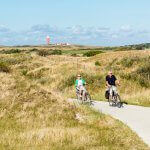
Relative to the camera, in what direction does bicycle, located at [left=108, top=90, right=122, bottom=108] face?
facing the viewer and to the right of the viewer

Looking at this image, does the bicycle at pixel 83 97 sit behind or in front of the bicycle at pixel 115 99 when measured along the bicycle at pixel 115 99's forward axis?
behind
